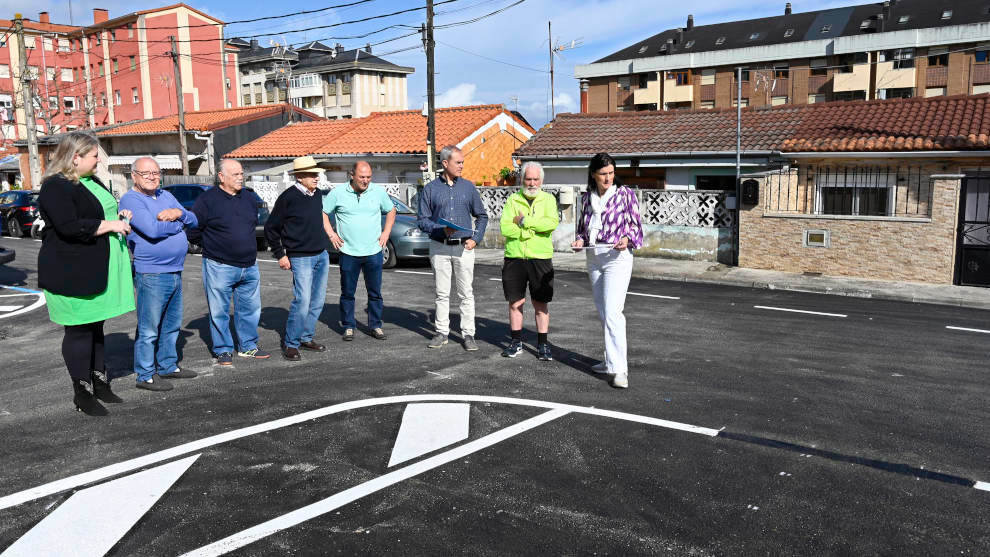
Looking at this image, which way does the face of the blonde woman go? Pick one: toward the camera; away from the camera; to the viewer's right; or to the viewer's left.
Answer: to the viewer's right

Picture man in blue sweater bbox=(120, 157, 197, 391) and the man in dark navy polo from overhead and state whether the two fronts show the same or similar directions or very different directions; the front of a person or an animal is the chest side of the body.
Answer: same or similar directions

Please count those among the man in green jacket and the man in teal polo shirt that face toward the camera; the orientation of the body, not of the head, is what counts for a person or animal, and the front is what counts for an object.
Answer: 2

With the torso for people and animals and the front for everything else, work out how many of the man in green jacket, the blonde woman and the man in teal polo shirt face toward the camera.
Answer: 2

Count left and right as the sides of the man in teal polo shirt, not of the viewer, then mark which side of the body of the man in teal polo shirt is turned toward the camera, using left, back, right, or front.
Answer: front

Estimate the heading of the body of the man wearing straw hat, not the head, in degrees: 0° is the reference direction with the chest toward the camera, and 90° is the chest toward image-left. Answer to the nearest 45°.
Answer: approximately 315°

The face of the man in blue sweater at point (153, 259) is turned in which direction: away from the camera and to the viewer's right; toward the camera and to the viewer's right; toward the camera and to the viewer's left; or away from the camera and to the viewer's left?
toward the camera and to the viewer's right

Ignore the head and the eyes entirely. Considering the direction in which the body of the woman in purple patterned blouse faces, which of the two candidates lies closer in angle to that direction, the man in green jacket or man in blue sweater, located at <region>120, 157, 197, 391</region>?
the man in blue sweater

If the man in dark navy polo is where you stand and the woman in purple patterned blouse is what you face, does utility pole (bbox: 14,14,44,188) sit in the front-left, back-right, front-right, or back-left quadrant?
back-left

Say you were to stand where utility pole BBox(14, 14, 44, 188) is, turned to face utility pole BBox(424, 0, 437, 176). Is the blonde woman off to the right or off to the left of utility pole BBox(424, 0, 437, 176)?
right

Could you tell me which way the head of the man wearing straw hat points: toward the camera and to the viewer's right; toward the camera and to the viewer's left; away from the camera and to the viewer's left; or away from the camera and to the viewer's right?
toward the camera and to the viewer's right

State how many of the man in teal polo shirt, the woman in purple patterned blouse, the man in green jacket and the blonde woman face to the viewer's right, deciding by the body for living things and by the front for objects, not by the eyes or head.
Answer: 1

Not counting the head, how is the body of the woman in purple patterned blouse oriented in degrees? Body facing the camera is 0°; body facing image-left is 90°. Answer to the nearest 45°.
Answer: approximately 45°

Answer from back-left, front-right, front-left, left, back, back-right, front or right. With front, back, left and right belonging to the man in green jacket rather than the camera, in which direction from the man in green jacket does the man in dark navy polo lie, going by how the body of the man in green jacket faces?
right

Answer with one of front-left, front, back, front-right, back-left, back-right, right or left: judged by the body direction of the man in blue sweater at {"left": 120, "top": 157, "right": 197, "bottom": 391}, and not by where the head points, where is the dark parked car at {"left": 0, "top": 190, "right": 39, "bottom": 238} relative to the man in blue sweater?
back-left

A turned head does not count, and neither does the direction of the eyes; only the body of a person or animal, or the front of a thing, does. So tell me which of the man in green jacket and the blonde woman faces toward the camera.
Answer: the man in green jacket

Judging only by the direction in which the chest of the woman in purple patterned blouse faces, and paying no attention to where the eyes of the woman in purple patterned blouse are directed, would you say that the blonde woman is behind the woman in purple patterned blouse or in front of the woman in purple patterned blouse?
in front
